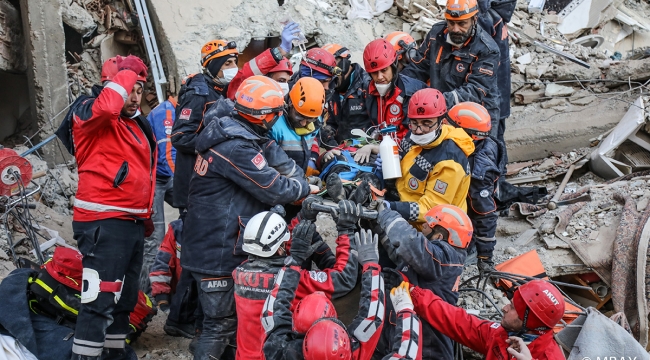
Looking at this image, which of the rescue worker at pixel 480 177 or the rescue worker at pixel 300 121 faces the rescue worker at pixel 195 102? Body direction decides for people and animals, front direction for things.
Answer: the rescue worker at pixel 480 177

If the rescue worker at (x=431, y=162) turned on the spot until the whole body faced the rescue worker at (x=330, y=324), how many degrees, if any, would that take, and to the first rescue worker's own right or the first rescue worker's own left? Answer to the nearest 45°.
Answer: approximately 45° to the first rescue worker's own left

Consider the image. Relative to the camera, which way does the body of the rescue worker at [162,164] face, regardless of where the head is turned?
to the viewer's right

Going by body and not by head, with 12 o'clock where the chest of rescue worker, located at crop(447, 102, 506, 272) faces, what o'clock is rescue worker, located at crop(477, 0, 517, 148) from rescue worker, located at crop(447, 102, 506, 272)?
rescue worker, located at crop(477, 0, 517, 148) is roughly at 3 o'clock from rescue worker, located at crop(447, 102, 506, 272).

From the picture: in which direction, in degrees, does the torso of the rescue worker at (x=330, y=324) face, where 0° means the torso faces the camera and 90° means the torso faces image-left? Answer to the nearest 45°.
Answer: approximately 180°

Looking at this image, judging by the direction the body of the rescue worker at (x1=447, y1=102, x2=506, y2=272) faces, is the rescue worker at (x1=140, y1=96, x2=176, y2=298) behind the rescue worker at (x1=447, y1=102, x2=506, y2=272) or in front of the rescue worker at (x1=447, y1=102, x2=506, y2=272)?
in front

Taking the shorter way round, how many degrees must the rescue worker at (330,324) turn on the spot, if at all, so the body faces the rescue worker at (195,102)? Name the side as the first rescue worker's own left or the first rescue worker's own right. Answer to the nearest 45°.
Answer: approximately 45° to the first rescue worker's own left

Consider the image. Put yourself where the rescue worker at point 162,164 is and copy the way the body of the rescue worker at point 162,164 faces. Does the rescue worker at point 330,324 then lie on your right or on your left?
on your right

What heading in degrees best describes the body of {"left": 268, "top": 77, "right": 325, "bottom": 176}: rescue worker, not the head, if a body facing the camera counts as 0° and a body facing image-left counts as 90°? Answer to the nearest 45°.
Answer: approximately 315°

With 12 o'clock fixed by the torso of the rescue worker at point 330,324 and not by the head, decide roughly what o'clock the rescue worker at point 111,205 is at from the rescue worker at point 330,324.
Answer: the rescue worker at point 111,205 is roughly at 10 o'clock from the rescue worker at point 330,324.

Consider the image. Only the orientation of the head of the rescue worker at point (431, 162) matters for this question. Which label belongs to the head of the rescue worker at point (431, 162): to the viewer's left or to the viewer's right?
to the viewer's left

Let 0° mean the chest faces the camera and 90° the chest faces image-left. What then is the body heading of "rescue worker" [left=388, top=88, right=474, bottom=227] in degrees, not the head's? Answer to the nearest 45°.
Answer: approximately 45°

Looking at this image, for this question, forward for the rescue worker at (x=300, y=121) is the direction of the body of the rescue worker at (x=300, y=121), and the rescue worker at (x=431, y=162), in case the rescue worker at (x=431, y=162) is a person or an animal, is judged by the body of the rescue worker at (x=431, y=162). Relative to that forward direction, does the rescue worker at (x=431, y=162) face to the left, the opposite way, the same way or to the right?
to the right
